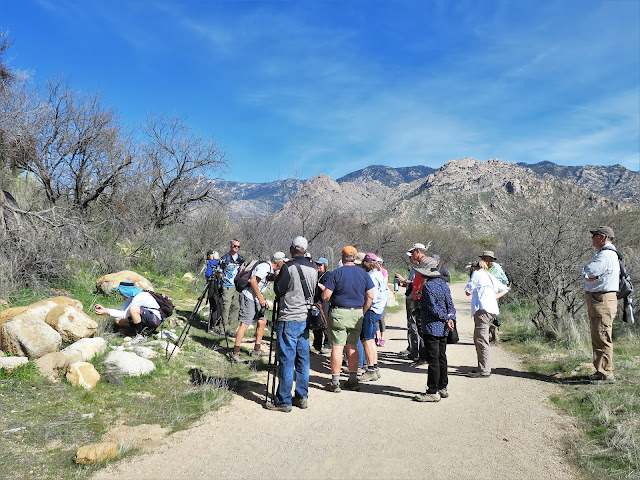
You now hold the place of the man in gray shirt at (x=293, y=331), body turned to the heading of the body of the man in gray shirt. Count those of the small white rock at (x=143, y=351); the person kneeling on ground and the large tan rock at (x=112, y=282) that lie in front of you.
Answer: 3

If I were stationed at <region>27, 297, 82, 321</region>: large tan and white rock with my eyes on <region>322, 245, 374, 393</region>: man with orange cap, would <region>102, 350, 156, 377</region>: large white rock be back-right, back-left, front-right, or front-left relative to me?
front-right

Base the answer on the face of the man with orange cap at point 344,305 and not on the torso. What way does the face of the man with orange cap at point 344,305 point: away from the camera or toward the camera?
away from the camera

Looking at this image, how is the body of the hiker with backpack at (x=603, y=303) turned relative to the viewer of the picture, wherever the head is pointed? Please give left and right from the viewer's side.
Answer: facing to the left of the viewer

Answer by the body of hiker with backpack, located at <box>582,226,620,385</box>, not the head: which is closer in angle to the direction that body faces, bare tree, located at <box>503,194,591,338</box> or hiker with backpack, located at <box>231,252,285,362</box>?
the hiker with backpack

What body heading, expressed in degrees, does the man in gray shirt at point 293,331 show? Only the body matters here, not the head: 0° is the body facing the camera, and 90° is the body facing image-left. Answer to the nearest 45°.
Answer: approximately 135°

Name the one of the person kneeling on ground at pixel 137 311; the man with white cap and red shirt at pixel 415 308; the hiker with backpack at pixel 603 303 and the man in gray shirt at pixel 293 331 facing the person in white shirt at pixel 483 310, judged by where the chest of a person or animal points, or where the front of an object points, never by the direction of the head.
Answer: the hiker with backpack

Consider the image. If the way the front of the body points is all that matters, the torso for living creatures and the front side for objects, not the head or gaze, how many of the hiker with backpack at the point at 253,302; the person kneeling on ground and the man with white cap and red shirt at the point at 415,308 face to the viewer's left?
2

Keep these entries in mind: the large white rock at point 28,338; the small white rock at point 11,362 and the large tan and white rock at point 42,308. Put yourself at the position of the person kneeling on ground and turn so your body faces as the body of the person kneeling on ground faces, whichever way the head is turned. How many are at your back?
0

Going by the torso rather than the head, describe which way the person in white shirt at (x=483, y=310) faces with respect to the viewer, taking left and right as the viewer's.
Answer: facing away from the viewer and to the left of the viewer

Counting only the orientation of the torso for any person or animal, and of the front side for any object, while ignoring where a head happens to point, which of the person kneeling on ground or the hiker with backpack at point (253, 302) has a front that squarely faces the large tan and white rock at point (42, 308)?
the person kneeling on ground

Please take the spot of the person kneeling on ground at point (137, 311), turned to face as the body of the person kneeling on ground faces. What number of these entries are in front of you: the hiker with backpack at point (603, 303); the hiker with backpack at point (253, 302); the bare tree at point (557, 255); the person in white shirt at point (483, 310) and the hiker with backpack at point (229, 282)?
0

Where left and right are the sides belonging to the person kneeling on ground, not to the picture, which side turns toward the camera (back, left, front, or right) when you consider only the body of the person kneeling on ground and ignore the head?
left
